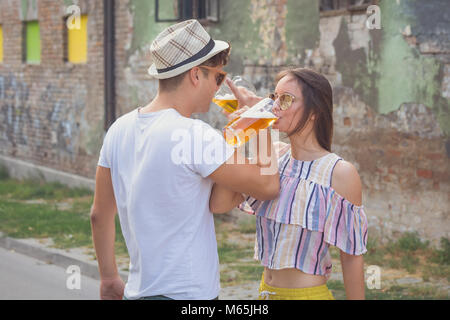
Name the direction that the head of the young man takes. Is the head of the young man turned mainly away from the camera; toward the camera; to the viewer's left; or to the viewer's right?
to the viewer's right

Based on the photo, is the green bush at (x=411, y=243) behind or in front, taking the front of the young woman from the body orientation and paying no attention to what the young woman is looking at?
behind

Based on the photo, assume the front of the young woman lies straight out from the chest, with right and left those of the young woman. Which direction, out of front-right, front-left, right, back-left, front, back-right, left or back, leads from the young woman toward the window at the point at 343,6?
back-right

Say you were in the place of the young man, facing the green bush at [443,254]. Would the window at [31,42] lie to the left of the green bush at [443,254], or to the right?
left

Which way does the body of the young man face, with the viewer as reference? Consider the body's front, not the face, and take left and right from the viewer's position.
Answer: facing away from the viewer and to the right of the viewer

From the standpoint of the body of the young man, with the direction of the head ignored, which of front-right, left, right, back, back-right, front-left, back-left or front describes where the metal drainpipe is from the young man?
front-left

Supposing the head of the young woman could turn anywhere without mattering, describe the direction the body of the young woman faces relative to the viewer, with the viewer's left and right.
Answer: facing the viewer and to the left of the viewer

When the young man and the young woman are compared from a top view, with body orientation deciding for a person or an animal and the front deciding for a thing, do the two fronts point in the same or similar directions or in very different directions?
very different directions

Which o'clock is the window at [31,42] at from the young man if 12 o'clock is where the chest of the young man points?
The window is roughly at 10 o'clock from the young man.
